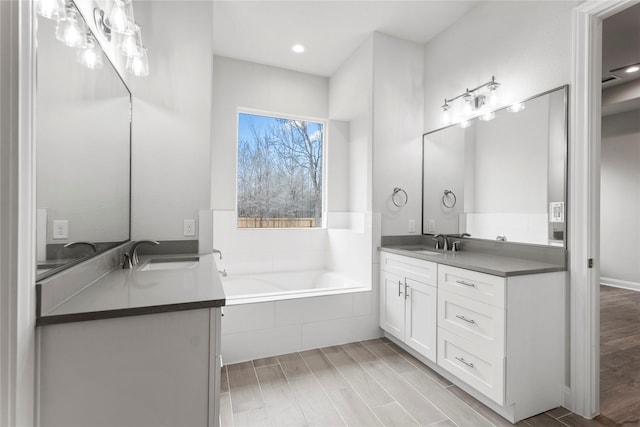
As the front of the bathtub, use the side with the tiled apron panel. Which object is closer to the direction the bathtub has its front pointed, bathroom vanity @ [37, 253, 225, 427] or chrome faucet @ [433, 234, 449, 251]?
the bathroom vanity

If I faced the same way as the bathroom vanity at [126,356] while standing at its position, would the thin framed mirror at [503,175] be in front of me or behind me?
in front

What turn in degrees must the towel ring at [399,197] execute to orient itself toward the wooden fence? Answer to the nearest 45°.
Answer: approximately 135° to its right

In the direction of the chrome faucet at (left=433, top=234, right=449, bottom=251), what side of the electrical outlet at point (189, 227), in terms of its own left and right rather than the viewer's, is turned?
left

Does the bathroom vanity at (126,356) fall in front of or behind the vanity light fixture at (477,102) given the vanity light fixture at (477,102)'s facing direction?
in front

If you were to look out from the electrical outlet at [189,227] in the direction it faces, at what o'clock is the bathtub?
The bathtub is roughly at 9 o'clock from the electrical outlet.

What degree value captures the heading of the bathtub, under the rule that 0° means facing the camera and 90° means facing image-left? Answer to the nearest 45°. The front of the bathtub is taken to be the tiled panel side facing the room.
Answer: approximately 0°

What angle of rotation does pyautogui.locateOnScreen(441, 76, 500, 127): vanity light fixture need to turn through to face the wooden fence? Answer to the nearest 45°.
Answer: approximately 45° to its right

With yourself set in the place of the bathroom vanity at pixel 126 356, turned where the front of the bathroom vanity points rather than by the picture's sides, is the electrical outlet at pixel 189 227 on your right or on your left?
on your left

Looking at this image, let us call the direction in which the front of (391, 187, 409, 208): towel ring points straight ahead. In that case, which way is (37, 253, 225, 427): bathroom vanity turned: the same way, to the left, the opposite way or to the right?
to the left

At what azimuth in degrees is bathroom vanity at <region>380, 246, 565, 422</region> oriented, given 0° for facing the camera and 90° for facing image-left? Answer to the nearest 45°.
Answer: approximately 45°
